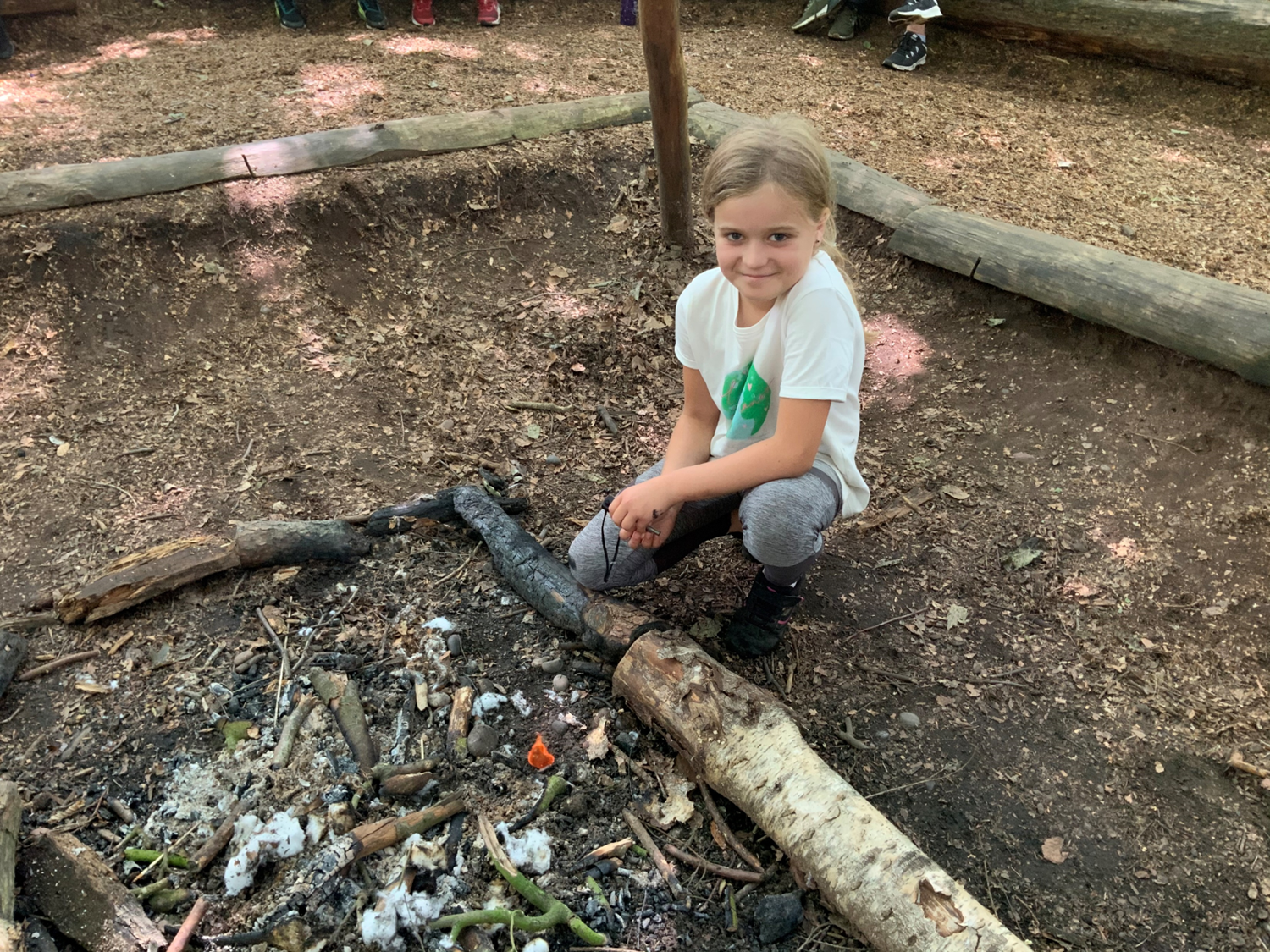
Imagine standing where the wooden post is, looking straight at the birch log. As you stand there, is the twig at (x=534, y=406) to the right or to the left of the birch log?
right

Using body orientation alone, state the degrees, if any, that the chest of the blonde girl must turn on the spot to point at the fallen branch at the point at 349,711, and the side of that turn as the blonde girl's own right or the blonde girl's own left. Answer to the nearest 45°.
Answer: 0° — they already face it

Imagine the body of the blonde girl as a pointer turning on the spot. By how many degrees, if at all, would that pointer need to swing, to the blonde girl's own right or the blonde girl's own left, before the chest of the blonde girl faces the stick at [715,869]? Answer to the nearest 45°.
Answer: approximately 45° to the blonde girl's own left

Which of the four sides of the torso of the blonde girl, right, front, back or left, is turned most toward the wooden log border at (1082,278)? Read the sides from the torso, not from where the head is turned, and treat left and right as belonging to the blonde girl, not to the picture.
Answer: back

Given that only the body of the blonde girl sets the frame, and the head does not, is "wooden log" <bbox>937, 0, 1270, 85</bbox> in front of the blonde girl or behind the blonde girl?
behind

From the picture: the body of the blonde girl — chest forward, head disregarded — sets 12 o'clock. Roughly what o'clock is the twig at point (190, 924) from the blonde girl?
The twig is roughly at 12 o'clock from the blonde girl.

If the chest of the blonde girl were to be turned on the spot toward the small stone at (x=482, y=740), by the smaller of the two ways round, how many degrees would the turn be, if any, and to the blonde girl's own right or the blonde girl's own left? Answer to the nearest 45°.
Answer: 0° — they already face it

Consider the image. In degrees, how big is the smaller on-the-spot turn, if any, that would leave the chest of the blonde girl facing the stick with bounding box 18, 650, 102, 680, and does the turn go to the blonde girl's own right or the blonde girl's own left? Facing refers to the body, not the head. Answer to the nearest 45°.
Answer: approximately 45° to the blonde girl's own right

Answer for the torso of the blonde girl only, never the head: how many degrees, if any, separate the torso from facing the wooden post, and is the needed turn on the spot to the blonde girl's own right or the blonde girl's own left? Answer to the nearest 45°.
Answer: approximately 135° to the blonde girl's own right

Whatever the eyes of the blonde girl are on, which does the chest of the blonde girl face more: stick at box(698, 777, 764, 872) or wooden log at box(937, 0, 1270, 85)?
the stick

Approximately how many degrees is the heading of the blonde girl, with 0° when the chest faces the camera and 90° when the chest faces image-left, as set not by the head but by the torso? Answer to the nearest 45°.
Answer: approximately 45°
